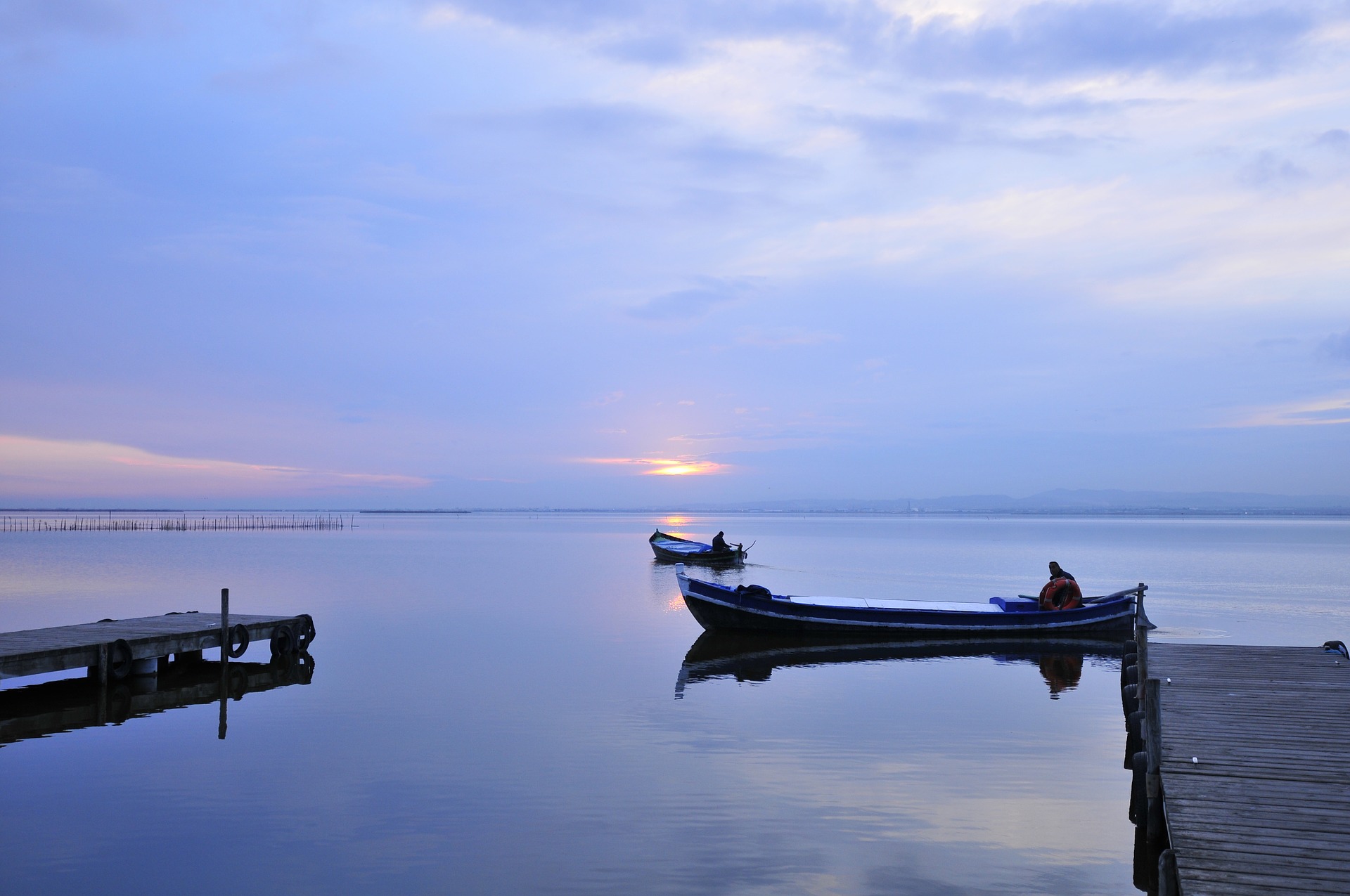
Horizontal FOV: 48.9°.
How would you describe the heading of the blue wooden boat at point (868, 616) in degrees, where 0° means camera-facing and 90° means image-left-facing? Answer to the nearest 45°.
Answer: approximately 90°

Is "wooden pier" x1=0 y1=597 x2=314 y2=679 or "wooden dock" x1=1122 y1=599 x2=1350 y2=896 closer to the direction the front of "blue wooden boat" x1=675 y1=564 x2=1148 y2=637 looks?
the wooden pier

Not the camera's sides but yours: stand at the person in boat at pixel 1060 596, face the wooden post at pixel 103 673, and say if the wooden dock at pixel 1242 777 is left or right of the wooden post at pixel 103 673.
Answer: left

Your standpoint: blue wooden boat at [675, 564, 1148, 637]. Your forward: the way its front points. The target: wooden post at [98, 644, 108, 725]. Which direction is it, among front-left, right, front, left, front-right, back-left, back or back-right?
front-left

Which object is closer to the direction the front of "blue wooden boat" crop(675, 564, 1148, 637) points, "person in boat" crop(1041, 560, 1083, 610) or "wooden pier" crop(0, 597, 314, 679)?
the wooden pier

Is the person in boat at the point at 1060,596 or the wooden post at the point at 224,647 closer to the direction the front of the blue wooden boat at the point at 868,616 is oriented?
the wooden post
